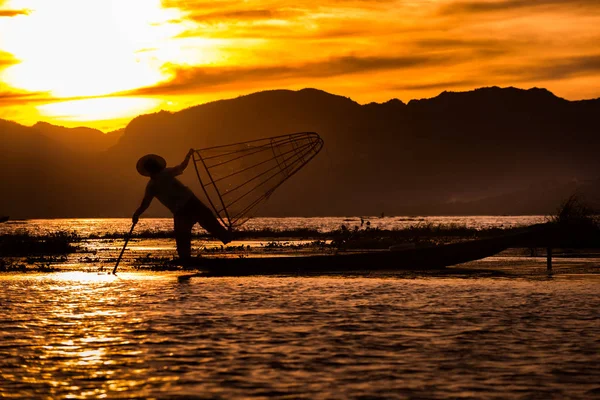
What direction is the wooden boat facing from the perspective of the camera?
to the viewer's right
